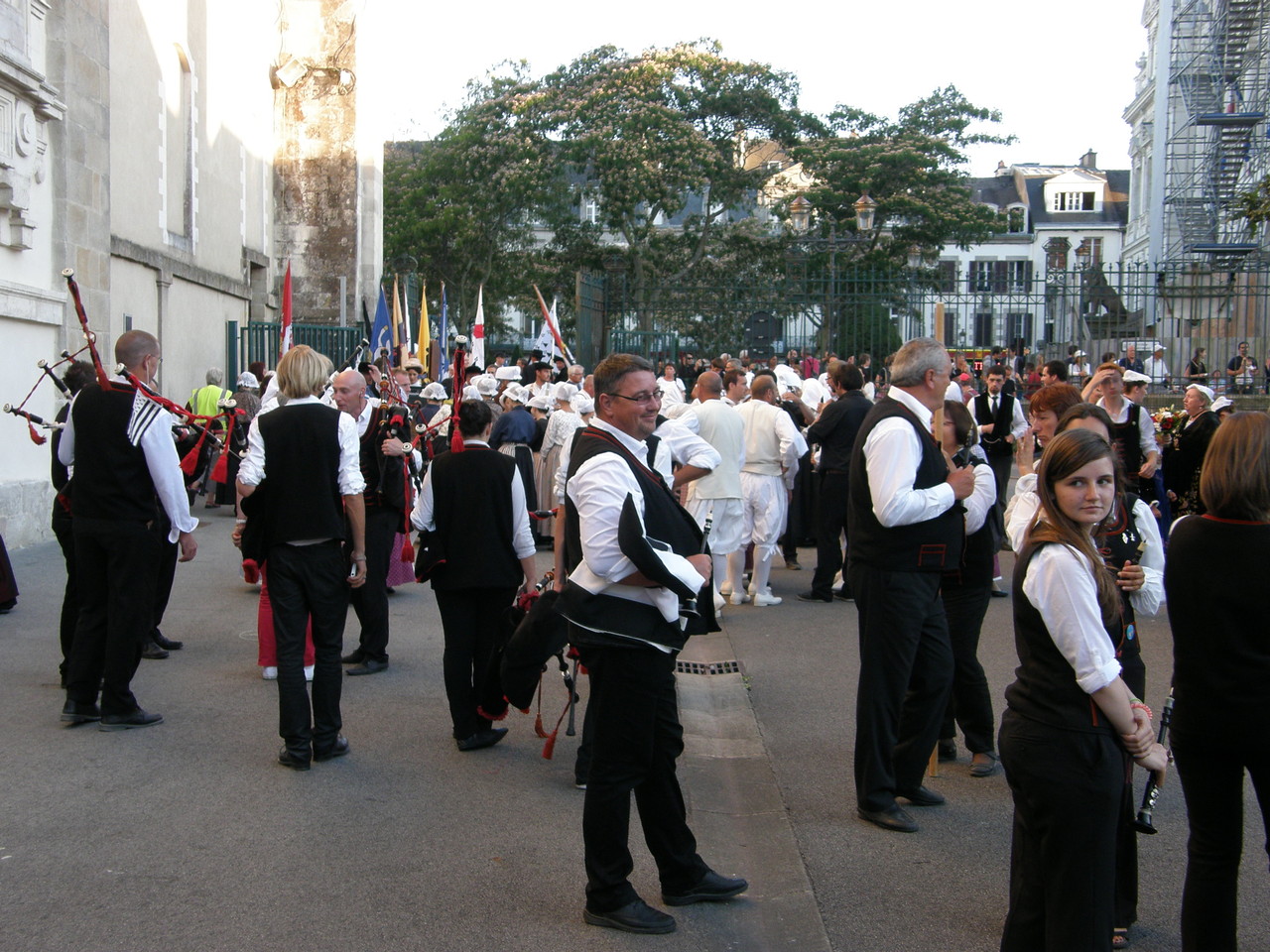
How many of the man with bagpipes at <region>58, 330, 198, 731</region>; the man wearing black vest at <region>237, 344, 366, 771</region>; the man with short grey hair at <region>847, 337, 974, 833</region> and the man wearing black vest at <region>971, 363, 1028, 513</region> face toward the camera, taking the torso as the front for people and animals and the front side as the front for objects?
1

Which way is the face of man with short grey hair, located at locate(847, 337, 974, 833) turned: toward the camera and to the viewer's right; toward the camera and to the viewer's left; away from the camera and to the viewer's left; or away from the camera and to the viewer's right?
away from the camera and to the viewer's right

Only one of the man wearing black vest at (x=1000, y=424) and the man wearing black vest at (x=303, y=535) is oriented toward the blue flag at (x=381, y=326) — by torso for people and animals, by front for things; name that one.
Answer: the man wearing black vest at (x=303, y=535)

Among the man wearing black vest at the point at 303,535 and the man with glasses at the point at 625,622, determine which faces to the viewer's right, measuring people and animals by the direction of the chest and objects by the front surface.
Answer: the man with glasses

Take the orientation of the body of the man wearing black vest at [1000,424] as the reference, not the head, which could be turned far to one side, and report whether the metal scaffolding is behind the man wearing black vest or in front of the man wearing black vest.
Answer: behind

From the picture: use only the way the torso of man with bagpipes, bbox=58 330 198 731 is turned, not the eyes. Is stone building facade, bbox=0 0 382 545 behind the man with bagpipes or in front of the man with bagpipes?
in front

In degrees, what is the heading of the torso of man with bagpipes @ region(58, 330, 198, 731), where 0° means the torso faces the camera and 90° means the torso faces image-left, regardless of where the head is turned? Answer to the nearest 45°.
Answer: approximately 225°

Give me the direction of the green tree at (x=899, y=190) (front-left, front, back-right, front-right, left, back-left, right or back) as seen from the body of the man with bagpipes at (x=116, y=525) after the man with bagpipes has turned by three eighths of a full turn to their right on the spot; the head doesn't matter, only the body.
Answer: back-left

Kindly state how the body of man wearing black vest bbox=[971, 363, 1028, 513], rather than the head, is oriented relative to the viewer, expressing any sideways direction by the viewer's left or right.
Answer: facing the viewer

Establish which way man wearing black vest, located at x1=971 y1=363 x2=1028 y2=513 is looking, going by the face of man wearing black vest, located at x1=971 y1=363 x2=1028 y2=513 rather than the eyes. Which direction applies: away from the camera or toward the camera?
toward the camera

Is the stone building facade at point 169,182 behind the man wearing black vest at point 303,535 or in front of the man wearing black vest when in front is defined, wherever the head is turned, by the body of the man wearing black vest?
in front

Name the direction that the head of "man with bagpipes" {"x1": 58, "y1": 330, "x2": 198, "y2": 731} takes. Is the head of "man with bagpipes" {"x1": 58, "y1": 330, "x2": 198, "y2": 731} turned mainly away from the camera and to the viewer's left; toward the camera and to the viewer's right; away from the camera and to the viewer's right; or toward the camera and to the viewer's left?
away from the camera and to the viewer's right

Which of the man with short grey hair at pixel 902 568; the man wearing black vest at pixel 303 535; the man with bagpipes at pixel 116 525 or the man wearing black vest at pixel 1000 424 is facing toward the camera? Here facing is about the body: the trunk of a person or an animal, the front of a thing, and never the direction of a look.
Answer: the man wearing black vest at pixel 1000 424

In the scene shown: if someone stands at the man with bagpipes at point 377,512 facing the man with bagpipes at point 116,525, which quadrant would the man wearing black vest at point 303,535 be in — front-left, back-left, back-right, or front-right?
front-left

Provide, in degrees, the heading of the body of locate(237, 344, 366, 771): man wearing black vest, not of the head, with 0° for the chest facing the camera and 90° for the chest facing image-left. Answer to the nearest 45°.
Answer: approximately 180°

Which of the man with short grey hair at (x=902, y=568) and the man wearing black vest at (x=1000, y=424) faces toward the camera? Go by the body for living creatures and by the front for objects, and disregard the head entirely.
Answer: the man wearing black vest

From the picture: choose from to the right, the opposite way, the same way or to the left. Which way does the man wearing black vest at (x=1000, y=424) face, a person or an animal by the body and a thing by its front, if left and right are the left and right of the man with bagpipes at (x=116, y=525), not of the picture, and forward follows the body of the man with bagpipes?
the opposite way

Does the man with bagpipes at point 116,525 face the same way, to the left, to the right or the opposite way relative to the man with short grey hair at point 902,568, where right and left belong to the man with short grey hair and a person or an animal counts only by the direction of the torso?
to the left

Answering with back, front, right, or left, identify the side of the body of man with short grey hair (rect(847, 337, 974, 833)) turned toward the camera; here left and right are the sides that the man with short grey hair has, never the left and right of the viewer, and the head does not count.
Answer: right

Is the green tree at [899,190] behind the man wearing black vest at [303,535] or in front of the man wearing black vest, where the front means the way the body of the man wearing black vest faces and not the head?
in front
